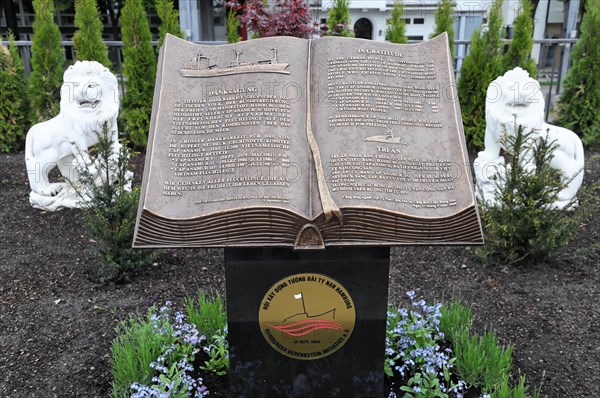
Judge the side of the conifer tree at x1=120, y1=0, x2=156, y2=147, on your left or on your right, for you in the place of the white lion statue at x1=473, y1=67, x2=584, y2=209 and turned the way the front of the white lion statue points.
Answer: on your right

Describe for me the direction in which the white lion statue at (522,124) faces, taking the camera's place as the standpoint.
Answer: facing the viewer and to the left of the viewer

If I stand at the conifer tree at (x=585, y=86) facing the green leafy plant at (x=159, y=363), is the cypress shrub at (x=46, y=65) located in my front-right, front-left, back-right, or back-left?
front-right

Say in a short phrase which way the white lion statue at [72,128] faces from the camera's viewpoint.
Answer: facing the viewer and to the right of the viewer

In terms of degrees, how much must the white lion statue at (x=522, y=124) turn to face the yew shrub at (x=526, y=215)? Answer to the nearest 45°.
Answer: approximately 45° to its left

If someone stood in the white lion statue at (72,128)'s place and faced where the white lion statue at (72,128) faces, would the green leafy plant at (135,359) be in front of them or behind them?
in front

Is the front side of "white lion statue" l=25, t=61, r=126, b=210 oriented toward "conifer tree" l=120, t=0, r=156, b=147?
no

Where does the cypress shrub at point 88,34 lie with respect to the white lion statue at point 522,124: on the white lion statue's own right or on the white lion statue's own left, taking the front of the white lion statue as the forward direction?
on the white lion statue's own right

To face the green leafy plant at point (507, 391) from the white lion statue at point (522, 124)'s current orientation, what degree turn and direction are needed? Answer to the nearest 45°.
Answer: approximately 45° to its left

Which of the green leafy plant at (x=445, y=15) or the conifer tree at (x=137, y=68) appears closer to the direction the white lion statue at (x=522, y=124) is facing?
the conifer tree

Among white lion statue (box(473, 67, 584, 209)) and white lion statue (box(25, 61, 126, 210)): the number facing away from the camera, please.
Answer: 0

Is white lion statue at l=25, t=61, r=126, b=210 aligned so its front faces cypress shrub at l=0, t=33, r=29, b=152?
no

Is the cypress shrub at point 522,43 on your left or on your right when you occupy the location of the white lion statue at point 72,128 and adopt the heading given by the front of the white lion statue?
on your left

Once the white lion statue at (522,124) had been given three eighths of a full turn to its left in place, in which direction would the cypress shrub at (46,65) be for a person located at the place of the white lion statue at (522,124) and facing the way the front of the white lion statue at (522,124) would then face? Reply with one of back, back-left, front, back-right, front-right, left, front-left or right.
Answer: back

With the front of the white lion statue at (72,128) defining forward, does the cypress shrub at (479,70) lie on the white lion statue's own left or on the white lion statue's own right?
on the white lion statue's own left

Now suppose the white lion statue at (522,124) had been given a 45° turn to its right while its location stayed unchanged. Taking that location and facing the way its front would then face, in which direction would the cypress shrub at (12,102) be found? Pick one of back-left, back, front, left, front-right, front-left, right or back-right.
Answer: front
